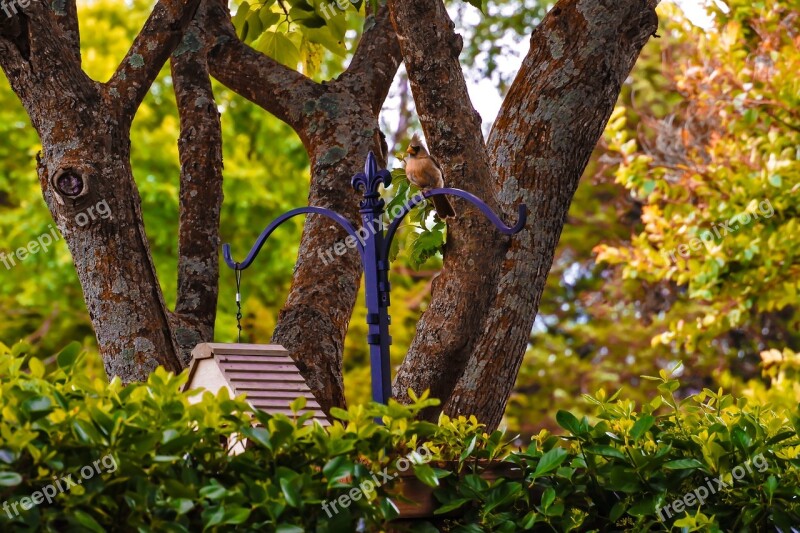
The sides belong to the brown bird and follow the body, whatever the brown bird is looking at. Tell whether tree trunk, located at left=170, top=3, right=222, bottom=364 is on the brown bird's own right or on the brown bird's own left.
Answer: on the brown bird's own right

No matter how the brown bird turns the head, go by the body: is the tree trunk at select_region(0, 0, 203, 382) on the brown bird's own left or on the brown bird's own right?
on the brown bird's own right

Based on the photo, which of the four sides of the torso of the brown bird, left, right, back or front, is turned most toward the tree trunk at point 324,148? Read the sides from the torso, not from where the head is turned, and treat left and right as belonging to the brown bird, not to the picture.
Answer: right

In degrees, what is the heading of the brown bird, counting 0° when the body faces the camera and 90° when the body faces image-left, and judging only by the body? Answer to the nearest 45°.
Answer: approximately 45°

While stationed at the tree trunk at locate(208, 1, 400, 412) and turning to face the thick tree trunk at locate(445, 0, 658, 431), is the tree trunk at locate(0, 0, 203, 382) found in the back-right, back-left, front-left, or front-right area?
back-right
